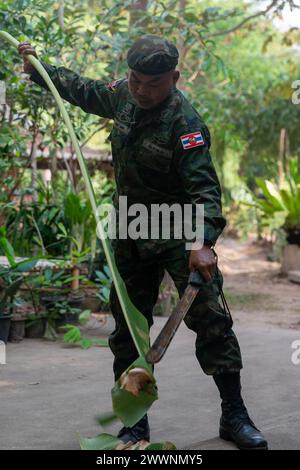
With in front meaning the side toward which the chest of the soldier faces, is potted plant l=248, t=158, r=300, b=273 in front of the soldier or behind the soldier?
behind

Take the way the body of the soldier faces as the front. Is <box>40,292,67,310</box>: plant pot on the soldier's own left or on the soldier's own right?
on the soldier's own right

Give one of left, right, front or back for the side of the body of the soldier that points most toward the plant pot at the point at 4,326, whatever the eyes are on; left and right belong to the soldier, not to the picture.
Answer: right

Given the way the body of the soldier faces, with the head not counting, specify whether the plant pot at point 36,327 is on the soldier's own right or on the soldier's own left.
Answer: on the soldier's own right

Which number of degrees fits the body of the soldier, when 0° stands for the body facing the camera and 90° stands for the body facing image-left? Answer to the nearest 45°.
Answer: approximately 45°

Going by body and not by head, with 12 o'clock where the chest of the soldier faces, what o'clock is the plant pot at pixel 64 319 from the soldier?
The plant pot is roughly at 4 o'clock from the soldier.
